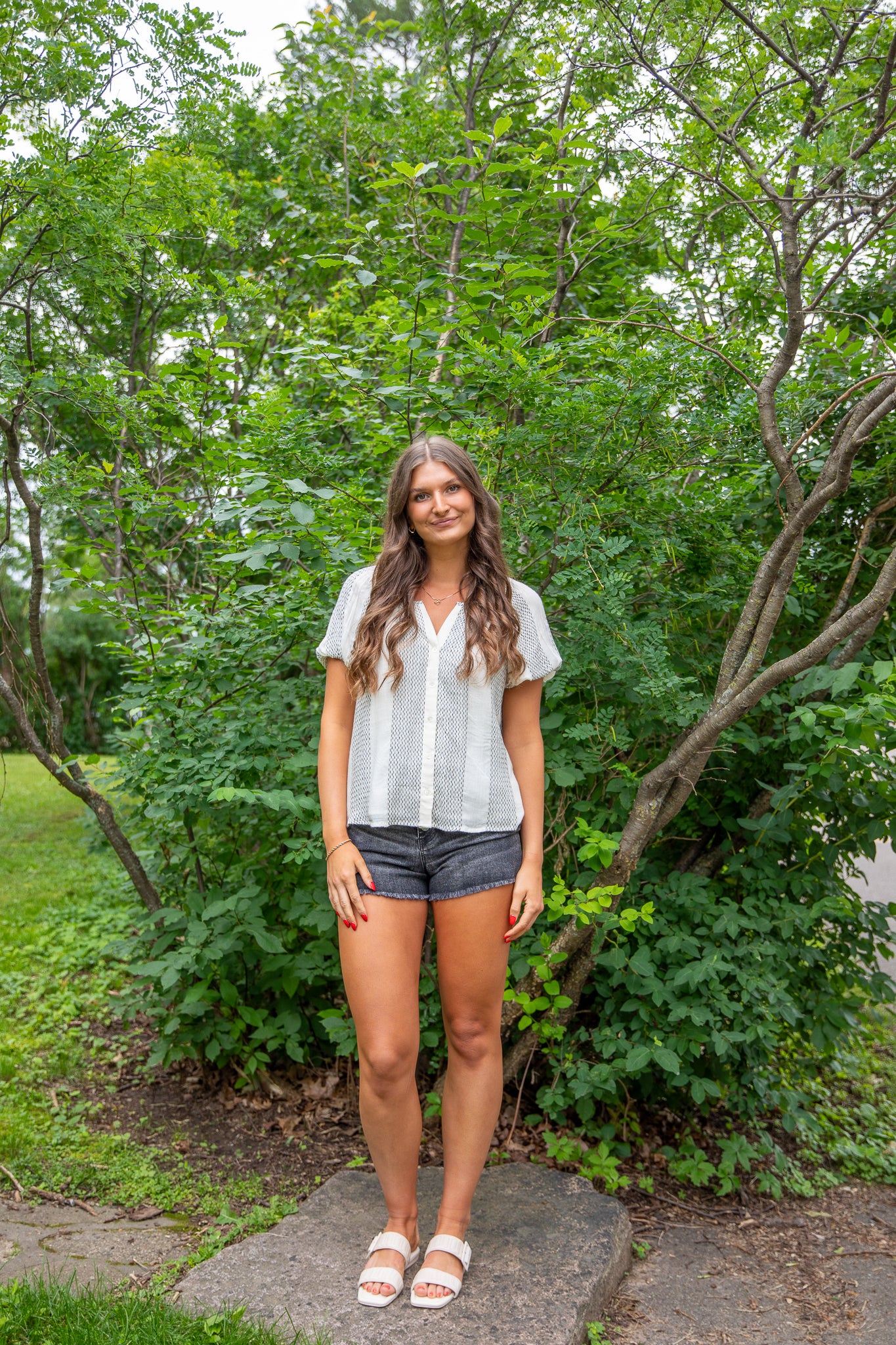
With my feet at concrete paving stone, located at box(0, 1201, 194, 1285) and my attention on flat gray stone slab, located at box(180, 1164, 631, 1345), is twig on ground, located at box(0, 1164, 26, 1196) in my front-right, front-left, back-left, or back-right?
back-left

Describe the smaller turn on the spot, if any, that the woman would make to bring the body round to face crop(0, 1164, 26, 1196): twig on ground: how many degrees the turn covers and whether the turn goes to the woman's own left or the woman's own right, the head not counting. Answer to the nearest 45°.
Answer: approximately 135° to the woman's own right
